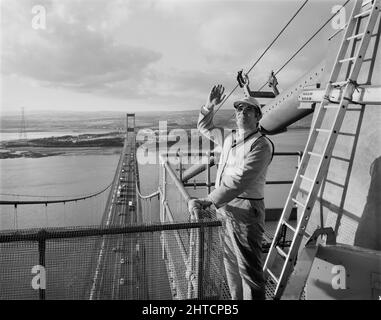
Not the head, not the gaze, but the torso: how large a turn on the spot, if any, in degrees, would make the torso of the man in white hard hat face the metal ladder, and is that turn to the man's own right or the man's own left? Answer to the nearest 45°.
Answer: approximately 180°

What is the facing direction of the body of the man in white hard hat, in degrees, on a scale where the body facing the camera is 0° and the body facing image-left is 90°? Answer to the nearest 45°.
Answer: approximately 45°
